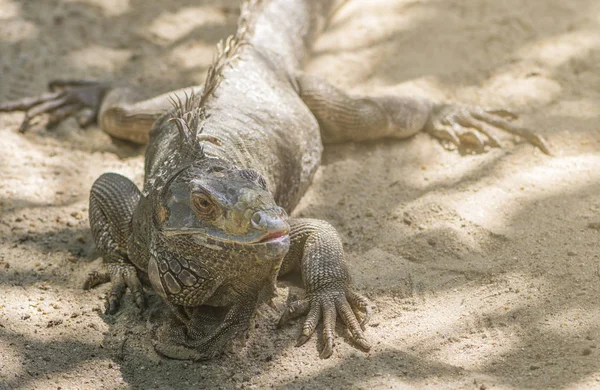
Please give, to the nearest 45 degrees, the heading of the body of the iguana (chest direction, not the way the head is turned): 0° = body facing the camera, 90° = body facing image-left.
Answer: approximately 0°
